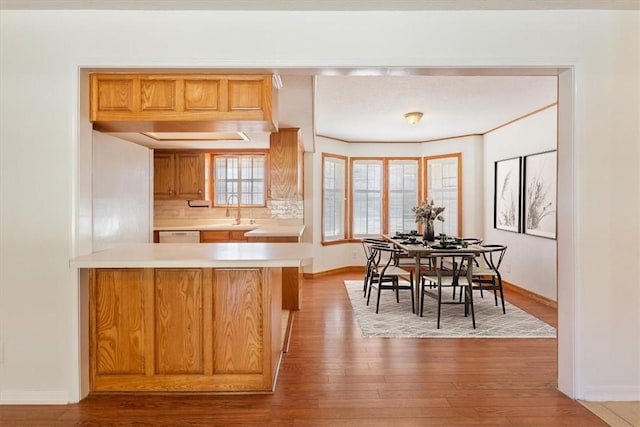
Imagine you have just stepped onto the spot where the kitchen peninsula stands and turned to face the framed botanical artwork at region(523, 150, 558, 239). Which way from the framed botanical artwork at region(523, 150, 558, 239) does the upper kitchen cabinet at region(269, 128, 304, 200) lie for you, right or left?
left

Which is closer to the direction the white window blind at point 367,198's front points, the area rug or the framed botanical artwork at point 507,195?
the area rug

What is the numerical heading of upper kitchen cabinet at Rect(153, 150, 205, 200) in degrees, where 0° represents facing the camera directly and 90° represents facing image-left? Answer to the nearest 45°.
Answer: approximately 0°

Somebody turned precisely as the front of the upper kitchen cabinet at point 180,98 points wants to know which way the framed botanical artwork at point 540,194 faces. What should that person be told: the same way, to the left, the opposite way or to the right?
to the right
